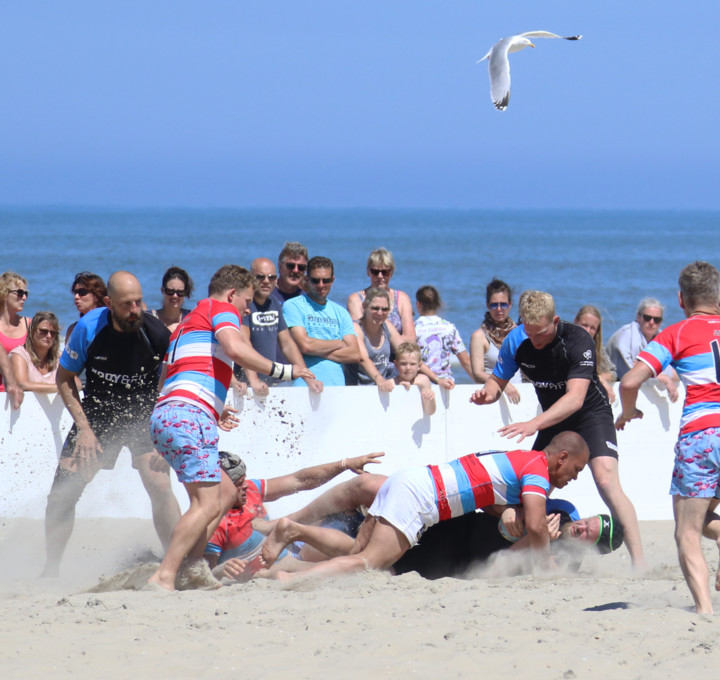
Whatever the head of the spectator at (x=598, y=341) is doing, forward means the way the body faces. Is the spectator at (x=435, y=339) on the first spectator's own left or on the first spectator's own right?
on the first spectator's own right

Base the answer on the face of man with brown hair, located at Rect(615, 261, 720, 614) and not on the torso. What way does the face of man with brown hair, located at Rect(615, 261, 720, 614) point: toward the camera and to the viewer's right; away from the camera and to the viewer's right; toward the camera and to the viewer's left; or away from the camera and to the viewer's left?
away from the camera and to the viewer's left

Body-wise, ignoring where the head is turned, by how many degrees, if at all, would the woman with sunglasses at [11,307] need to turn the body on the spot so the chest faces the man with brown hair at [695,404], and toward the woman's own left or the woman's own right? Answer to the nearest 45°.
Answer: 0° — they already face them

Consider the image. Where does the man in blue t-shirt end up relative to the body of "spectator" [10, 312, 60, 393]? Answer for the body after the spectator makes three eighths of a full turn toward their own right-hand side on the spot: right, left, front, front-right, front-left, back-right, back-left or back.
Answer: back

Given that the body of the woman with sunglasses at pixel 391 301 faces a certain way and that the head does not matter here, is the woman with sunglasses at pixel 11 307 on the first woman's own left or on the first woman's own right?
on the first woman's own right

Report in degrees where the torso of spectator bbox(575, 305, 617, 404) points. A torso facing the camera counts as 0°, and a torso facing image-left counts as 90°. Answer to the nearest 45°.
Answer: approximately 45°

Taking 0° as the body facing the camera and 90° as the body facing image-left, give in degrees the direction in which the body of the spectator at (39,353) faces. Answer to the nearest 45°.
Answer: approximately 315°

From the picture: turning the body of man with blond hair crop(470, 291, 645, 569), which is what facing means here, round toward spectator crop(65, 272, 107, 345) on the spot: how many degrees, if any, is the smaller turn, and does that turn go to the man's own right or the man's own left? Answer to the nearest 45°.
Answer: approximately 45° to the man's own right

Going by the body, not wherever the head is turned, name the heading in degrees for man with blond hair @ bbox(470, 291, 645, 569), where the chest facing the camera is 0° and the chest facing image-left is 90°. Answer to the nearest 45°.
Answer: approximately 45°

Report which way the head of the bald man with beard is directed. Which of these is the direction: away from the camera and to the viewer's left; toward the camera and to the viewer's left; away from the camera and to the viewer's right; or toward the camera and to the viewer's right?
toward the camera and to the viewer's right

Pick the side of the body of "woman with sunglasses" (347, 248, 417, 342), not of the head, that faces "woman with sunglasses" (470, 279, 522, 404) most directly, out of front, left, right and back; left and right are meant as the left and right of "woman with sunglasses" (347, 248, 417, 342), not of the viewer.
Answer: left

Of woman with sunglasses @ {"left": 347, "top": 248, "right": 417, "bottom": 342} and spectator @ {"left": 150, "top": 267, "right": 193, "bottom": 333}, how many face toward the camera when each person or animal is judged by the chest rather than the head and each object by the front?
2
